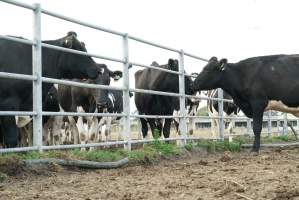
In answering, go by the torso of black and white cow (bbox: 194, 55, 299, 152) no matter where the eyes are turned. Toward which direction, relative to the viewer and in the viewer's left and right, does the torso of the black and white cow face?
facing to the left of the viewer

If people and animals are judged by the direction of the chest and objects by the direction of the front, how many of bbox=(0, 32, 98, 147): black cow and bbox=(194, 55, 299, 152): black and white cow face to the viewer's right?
1

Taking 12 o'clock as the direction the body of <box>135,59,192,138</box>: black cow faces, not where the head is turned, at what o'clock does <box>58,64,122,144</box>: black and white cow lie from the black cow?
The black and white cow is roughly at 4 o'clock from the black cow.

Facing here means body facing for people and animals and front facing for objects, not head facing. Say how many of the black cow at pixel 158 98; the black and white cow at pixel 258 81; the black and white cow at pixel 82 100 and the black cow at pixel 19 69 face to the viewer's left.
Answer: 1

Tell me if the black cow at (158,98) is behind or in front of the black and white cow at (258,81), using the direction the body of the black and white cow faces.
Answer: in front

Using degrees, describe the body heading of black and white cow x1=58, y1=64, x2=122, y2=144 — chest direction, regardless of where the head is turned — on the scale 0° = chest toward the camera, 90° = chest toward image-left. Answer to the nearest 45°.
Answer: approximately 315°

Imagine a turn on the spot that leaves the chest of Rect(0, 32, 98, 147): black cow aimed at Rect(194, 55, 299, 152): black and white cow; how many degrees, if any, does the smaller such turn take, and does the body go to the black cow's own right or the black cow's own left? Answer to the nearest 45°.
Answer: approximately 45° to the black cow's own left

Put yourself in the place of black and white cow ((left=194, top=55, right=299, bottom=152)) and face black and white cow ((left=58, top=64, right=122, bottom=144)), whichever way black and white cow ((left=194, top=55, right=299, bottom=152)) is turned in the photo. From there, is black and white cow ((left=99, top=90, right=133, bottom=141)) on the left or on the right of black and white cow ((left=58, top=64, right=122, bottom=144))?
right

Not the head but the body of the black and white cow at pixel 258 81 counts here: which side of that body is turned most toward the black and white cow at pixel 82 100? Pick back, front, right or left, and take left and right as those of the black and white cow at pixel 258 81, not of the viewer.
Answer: front

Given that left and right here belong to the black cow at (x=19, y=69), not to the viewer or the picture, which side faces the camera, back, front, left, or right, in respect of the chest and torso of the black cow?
right
